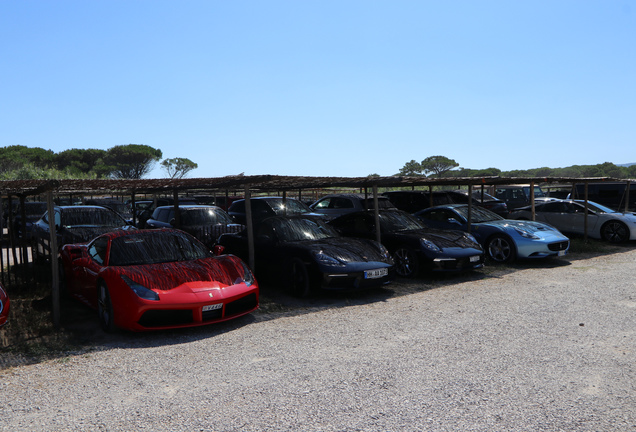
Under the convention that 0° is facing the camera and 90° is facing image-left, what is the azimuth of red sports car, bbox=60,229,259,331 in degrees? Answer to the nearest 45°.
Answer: approximately 315°

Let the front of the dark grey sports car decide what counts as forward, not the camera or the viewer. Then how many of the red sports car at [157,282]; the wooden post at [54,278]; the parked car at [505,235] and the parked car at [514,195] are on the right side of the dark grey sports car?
2

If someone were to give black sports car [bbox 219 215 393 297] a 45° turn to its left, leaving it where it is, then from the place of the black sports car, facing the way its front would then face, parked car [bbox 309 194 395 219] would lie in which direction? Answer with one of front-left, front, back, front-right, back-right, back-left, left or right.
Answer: left

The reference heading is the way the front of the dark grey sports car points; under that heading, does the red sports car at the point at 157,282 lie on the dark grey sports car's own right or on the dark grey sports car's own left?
on the dark grey sports car's own right

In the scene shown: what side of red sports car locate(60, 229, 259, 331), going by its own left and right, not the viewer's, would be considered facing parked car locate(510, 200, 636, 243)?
left

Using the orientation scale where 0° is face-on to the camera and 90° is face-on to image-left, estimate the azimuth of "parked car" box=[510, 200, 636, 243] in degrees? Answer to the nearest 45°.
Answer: approximately 315°

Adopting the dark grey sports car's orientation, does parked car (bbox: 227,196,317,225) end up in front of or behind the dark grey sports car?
behind

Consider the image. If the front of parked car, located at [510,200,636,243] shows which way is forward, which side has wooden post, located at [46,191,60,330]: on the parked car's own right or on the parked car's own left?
on the parked car's own right

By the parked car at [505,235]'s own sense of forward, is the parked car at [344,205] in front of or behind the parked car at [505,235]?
behind

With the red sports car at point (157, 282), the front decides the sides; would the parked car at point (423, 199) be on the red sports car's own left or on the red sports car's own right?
on the red sports car's own left

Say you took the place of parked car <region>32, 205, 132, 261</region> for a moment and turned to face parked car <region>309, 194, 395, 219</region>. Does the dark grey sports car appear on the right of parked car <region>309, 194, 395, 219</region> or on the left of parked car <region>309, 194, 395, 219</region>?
right

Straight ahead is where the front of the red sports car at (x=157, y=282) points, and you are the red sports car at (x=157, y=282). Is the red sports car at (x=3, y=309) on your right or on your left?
on your right

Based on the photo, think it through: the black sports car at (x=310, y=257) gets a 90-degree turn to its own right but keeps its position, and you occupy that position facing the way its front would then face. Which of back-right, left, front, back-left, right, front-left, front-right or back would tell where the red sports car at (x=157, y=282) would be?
front
